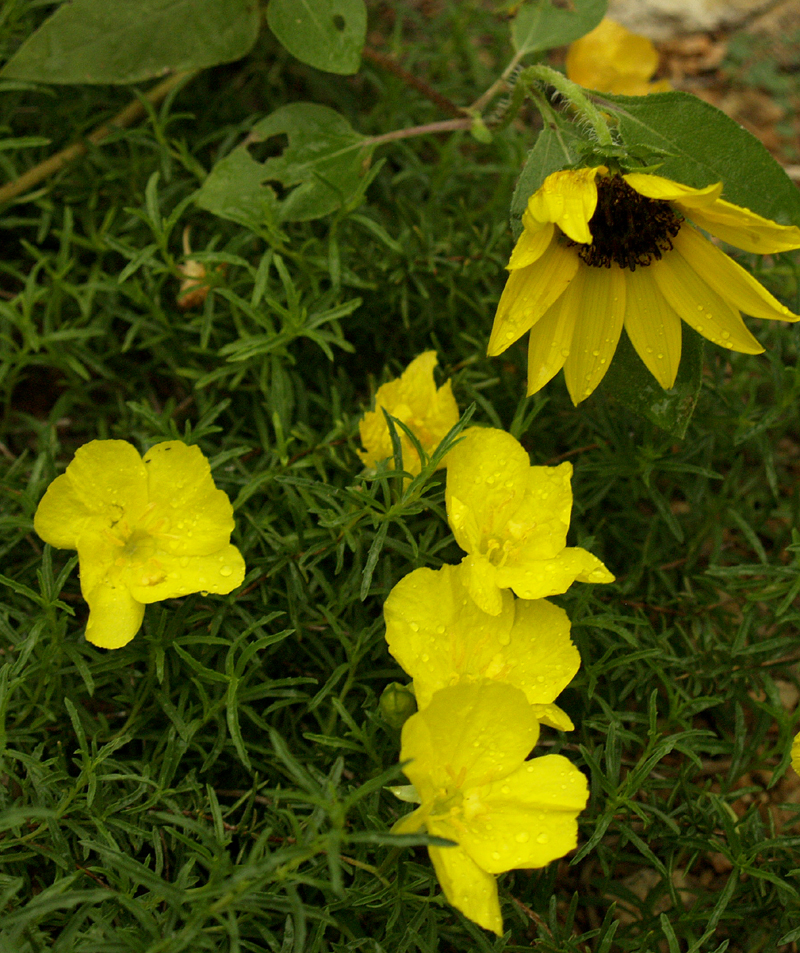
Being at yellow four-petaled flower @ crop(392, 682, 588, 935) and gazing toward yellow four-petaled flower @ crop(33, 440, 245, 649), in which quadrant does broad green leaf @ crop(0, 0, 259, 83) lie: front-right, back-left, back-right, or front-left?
front-right

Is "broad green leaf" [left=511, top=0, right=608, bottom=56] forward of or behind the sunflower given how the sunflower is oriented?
behind

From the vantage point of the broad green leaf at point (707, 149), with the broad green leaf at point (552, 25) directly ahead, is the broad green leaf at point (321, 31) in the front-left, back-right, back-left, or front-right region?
front-left

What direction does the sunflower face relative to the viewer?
toward the camera

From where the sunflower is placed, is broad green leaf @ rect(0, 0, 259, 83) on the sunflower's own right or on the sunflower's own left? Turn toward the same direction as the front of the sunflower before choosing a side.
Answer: on the sunflower's own right

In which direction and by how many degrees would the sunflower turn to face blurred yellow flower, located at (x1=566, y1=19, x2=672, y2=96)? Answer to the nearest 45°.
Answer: approximately 180°
